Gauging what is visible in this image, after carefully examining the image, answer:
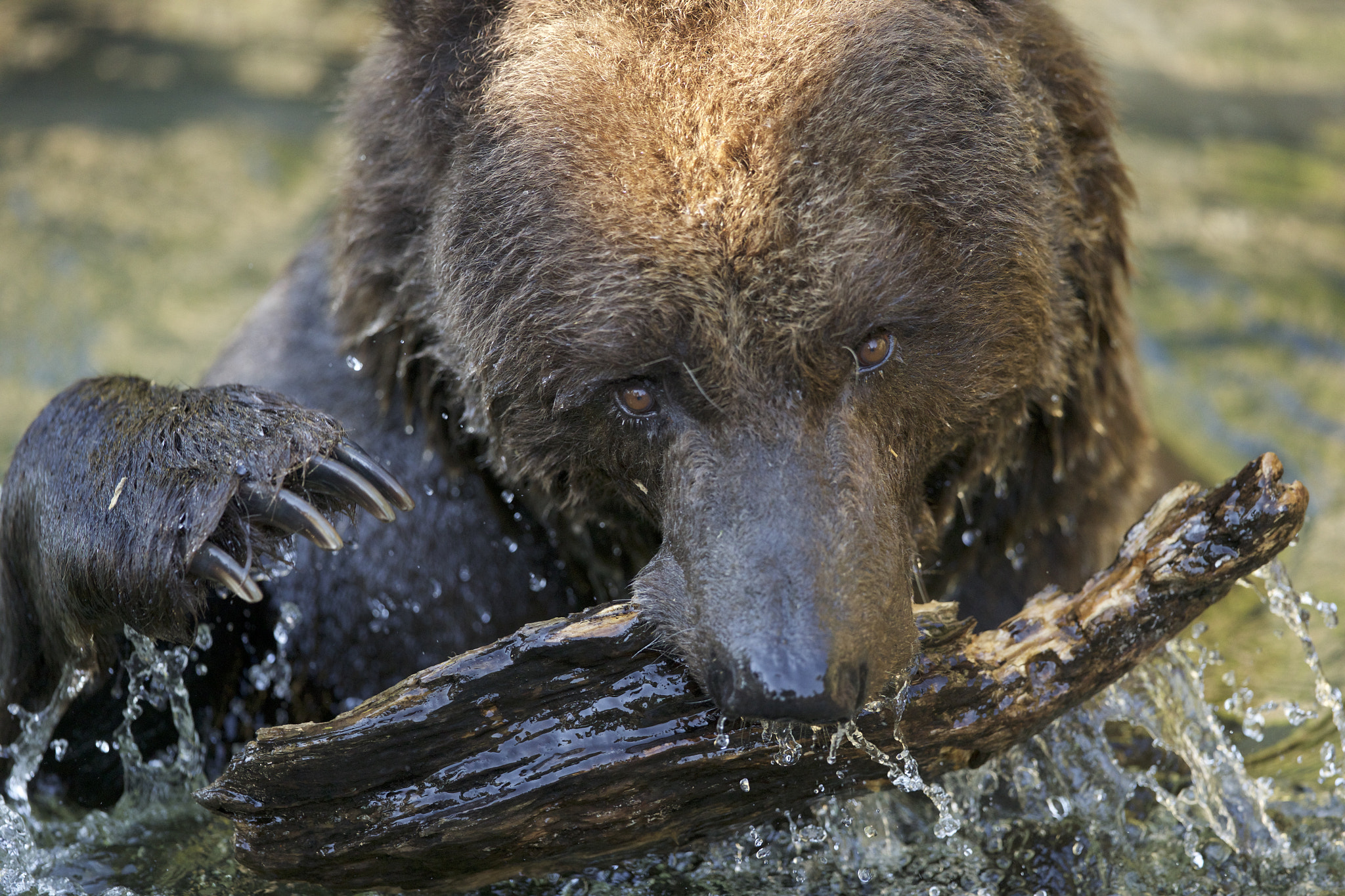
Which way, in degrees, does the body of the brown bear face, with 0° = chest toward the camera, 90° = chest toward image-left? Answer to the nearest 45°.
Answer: approximately 0°
